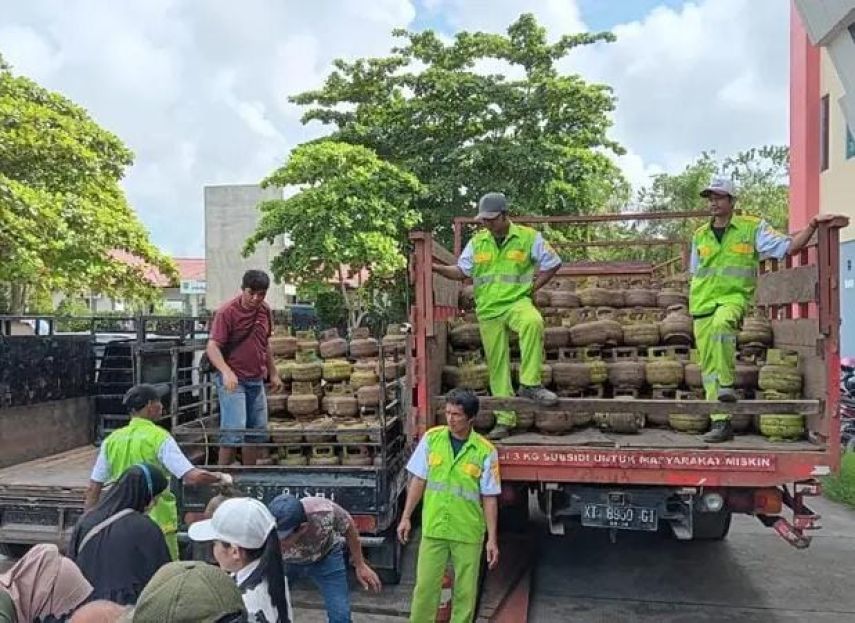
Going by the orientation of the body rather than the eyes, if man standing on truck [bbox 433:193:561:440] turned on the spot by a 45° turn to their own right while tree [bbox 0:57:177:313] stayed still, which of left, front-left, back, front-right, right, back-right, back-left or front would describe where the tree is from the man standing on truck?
right

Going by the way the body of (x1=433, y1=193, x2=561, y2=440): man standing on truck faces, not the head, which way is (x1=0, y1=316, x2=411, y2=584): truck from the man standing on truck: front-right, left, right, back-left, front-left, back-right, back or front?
right

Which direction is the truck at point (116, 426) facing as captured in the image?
away from the camera

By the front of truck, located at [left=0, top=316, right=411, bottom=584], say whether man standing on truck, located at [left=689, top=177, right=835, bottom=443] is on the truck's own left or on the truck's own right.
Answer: on the truck's own right

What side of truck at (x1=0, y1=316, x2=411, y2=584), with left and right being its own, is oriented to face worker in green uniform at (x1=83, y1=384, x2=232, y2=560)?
back

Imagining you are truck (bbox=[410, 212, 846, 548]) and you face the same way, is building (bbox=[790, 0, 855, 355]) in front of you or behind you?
in front

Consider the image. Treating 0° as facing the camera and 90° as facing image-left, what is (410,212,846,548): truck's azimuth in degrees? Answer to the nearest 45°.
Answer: approximately 180°

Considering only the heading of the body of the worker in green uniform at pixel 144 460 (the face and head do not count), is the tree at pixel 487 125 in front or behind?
in front

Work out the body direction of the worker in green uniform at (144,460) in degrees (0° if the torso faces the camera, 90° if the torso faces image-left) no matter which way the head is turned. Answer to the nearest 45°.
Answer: approximately 225°

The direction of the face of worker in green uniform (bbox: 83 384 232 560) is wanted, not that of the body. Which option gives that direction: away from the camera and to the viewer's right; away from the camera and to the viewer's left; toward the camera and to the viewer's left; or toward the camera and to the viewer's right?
away from the camera and to the viewer's right

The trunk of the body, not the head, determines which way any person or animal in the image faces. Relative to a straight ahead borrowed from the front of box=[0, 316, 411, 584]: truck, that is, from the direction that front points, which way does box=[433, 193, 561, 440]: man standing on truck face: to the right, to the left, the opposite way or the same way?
the opposite way

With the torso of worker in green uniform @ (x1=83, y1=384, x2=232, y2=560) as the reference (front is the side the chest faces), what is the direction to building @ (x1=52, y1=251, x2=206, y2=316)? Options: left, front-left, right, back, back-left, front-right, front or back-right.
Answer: front-left
